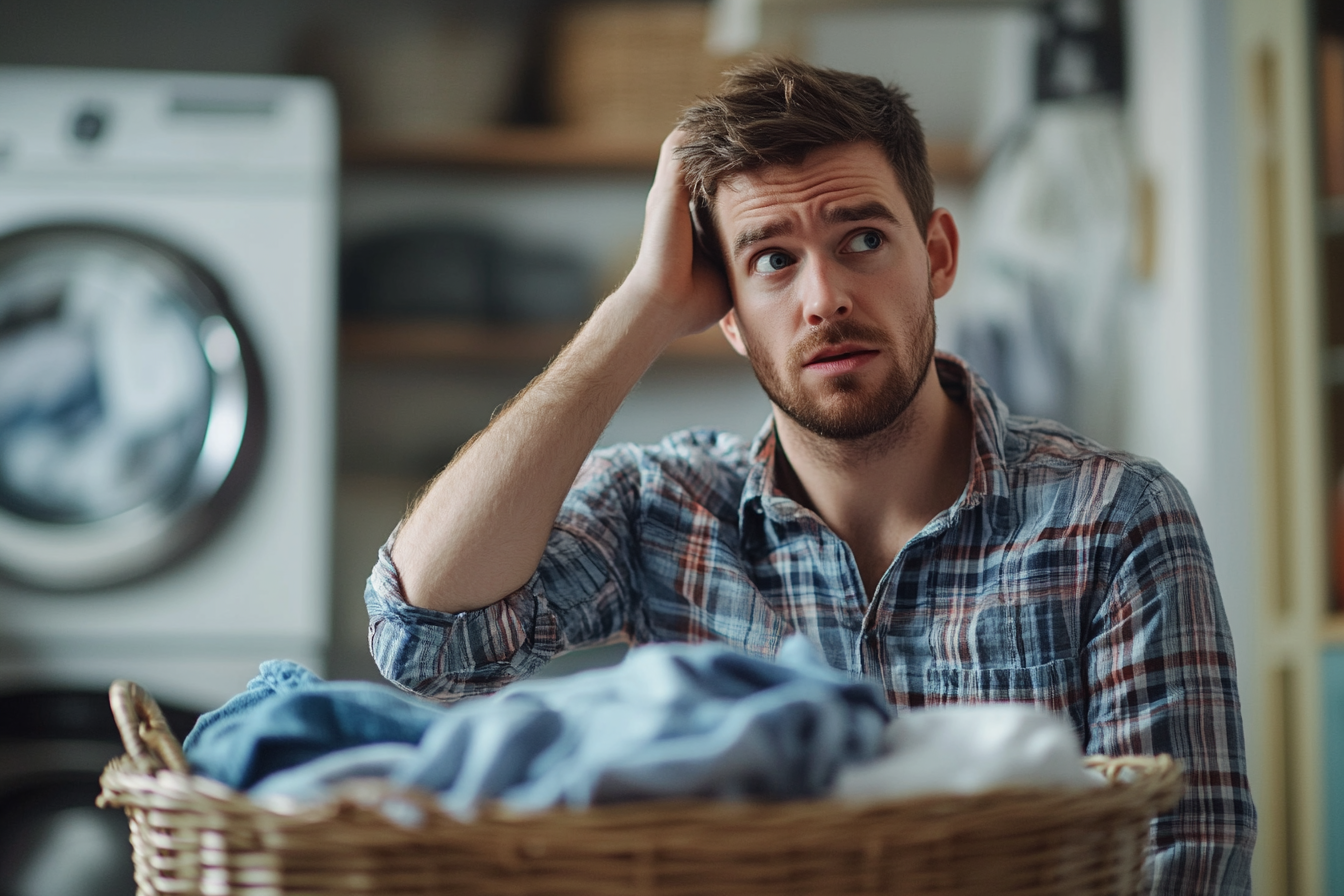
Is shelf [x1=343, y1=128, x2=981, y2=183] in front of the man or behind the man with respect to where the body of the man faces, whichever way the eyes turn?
behind

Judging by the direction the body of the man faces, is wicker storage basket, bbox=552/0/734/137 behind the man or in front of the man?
behind

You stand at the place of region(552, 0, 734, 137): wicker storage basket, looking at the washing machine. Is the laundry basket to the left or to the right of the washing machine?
left

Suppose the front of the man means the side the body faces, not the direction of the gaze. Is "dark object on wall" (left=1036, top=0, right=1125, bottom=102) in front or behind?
behind

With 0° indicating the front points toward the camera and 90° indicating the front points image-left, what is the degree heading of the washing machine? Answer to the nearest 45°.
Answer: approximately 0°

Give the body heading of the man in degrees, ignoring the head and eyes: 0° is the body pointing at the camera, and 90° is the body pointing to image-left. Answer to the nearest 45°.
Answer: approximately 0°

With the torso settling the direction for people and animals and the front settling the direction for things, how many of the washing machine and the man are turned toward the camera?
2

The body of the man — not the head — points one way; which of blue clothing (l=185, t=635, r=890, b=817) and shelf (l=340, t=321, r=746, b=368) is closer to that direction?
the blue clothing
